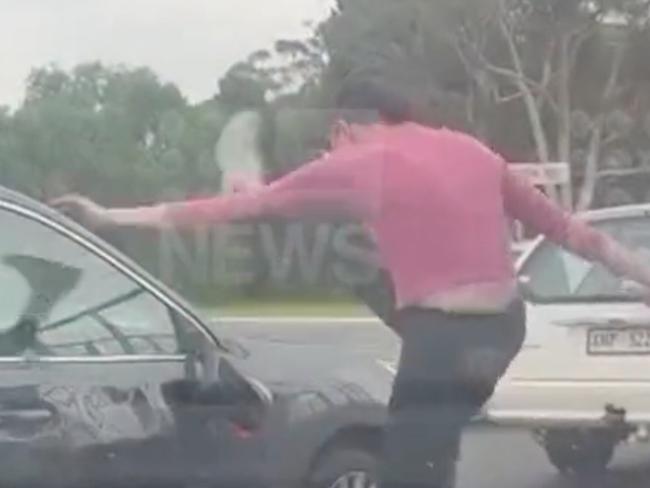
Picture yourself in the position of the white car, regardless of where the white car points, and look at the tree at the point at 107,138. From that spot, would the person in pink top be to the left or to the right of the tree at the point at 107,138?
left

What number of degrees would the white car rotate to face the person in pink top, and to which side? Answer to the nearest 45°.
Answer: approximately 180°

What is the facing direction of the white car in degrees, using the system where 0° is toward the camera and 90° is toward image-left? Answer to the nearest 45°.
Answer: approximately 180°

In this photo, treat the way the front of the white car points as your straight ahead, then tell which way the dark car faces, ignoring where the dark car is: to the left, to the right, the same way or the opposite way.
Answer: to the right

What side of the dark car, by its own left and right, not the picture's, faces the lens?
right

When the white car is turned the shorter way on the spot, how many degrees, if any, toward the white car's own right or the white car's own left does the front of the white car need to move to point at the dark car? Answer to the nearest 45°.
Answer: approximately 135° to the white car's own left

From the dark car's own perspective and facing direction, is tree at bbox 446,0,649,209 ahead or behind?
ahead
